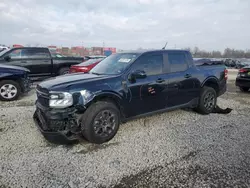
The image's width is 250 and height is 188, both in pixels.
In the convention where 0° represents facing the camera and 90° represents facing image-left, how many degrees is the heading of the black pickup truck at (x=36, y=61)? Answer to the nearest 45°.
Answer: approximately 90°

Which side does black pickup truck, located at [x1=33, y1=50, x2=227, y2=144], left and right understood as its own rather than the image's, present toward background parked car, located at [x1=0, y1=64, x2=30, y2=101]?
right

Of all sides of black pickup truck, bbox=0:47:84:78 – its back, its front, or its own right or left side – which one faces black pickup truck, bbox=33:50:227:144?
left

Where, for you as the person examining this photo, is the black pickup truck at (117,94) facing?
facing the viewer and to the left of the viewer

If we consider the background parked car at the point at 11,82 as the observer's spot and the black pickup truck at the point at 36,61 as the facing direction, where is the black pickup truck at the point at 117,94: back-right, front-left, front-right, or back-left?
back-right

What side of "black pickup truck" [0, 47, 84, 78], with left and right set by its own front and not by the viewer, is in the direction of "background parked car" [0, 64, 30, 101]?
left

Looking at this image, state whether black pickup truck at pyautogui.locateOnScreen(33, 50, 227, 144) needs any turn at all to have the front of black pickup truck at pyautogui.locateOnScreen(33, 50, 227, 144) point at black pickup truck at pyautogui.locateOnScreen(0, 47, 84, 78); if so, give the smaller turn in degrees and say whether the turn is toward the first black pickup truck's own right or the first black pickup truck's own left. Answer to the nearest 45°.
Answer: approximately 90° to the first black pickup truck's own right

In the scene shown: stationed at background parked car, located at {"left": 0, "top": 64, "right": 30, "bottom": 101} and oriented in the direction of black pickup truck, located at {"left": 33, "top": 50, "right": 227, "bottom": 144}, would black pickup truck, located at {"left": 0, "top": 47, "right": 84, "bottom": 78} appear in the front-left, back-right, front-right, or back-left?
back-left

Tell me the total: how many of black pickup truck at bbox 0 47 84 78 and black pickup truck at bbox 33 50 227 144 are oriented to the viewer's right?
0
